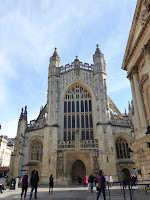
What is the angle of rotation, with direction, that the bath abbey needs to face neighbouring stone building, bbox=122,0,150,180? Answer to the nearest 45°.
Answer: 0° — it already faces it

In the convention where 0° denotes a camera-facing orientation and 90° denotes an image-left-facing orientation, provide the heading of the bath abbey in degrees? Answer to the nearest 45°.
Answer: approximately 0°
